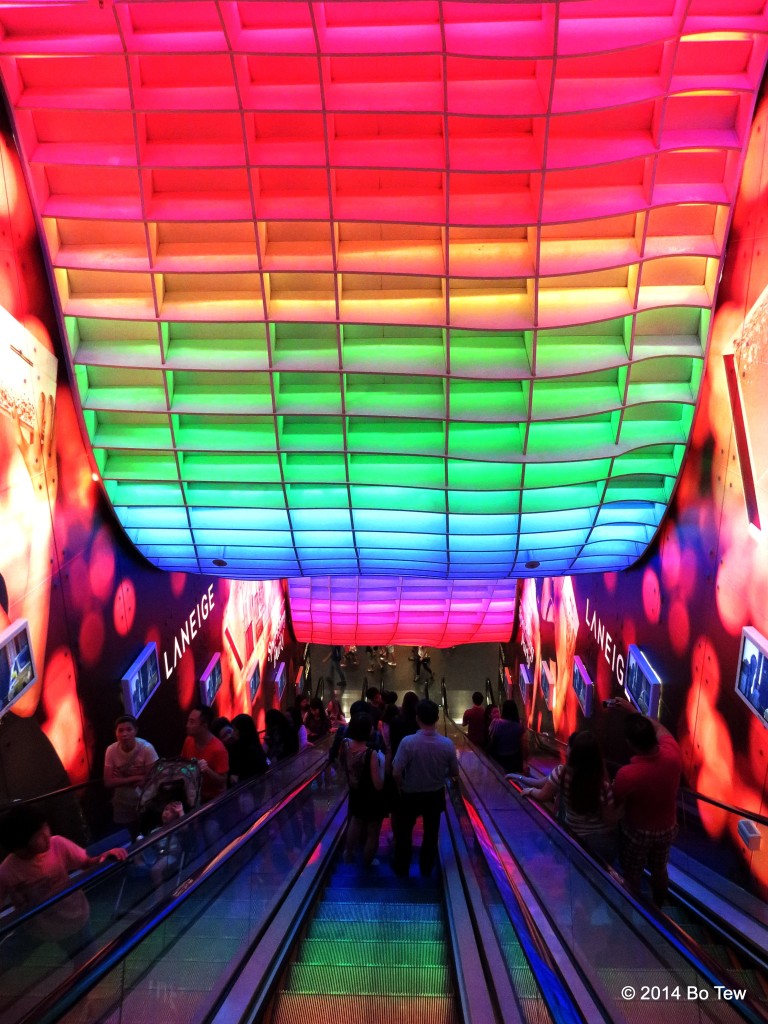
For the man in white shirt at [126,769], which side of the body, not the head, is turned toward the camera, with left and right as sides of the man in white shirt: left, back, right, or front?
front

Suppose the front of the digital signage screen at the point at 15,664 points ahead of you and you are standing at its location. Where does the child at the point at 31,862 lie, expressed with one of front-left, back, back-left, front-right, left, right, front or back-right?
front-right

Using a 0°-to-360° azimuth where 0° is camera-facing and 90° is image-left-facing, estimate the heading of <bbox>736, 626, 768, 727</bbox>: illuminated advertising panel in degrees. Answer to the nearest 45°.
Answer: approximately 45°

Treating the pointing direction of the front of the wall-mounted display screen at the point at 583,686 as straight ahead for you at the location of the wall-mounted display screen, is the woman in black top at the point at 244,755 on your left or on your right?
on your left

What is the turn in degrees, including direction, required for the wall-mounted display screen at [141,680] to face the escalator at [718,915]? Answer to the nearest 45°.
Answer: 0° — it already faces it

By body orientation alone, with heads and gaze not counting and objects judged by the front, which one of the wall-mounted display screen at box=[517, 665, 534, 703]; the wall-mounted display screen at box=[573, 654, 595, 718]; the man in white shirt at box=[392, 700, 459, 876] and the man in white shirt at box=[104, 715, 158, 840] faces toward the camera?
the man in white shirt at box=[104, 715, 158, 840]

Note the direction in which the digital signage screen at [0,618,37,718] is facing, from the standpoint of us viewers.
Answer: facing the viewer and to the right of the viewer

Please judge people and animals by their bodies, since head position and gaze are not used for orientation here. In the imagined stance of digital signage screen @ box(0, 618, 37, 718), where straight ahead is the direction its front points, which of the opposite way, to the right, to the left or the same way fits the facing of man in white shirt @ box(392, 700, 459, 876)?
to the left

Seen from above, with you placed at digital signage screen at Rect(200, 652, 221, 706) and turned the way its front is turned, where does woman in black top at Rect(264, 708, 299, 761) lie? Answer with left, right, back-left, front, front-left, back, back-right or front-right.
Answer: front-right

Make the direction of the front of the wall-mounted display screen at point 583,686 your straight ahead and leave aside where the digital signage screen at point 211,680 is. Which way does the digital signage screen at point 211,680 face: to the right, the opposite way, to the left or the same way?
the opposite way

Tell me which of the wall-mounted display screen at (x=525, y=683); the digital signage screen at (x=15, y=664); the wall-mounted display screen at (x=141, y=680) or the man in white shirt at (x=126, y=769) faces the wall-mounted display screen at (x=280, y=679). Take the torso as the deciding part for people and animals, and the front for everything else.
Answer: the wall-mounted display screen at (x=525, y=683)

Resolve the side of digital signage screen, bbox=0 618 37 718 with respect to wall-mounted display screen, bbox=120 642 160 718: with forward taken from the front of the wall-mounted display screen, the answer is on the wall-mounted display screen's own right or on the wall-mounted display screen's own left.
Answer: on the wall-mounted display screen's own right

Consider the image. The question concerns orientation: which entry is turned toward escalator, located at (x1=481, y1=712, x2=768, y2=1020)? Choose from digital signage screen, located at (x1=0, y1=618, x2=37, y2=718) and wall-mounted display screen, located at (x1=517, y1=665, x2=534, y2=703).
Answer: the digital signage screen

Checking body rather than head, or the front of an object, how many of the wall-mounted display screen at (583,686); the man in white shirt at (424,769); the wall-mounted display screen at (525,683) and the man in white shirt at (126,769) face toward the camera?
1

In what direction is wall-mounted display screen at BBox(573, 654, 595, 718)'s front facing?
to the viewer's left

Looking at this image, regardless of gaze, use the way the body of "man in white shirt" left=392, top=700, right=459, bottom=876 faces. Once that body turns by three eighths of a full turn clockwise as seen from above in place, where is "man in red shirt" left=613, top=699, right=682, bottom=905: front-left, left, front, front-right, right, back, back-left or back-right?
front

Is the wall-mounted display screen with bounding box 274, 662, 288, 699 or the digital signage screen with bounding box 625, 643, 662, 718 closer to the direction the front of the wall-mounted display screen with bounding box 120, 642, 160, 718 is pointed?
the digital signage screen
